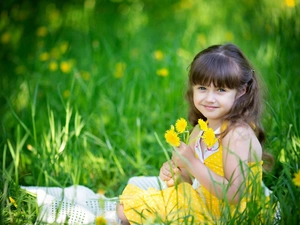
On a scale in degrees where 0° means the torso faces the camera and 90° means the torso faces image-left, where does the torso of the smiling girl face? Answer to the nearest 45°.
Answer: approximately 45°

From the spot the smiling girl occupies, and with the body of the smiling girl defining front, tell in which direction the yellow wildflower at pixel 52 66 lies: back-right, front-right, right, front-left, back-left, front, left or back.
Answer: right

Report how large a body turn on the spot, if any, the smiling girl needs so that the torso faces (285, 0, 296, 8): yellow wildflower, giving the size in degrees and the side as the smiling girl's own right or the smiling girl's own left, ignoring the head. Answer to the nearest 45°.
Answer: approximately 135° to the smiling girl's own right

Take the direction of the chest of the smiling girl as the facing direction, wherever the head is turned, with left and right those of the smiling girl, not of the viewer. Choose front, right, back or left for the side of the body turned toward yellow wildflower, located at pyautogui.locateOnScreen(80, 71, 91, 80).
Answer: right

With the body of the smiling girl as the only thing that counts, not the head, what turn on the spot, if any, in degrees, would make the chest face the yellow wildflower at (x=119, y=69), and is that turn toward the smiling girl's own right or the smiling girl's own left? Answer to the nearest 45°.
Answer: approximately 135° to the smiling girl's own right

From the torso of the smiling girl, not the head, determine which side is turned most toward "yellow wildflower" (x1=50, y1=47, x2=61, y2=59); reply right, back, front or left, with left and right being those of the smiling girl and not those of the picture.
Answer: right
